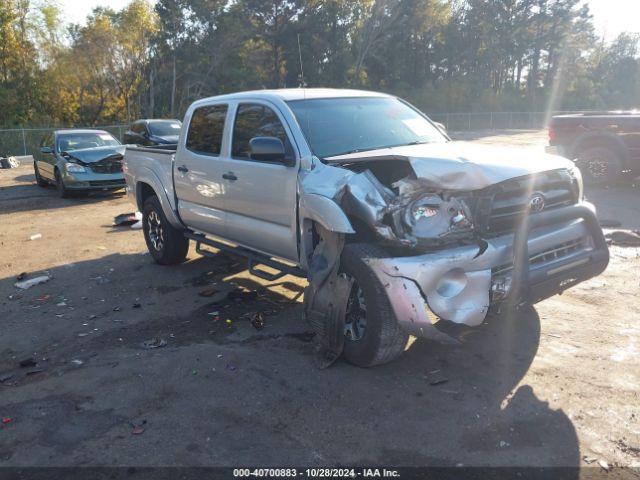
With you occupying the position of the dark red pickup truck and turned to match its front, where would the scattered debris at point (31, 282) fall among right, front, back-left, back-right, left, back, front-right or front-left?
back-right

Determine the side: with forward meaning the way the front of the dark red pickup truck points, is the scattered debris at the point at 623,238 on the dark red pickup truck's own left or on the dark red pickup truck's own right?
on the dark red pickup truck's own right

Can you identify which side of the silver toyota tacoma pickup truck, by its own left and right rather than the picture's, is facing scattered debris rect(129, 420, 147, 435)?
right

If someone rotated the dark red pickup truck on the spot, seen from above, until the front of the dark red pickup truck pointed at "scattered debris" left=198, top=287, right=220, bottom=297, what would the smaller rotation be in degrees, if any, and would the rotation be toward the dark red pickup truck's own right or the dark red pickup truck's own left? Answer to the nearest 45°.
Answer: approximately 135° to the dark red pickup truck's own right

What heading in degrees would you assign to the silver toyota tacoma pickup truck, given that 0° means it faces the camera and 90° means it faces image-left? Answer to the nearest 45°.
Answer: approximately 315°

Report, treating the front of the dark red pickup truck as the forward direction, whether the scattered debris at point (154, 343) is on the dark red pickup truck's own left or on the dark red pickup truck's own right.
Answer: on the dark red pickup truck's own right

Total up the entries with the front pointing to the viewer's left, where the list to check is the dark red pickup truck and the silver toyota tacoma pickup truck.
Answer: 0

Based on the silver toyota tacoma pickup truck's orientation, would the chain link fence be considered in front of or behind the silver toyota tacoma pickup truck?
behind

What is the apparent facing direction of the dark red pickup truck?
to the viewer's right
